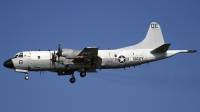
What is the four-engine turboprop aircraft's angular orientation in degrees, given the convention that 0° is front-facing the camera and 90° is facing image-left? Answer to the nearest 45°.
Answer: approximately 90°
